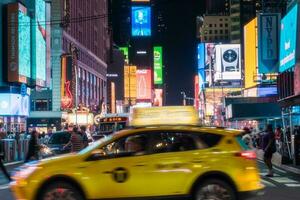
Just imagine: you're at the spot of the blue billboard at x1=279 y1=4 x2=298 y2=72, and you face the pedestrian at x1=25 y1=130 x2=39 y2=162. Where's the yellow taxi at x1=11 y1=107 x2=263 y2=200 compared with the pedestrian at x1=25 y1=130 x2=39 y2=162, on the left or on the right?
left

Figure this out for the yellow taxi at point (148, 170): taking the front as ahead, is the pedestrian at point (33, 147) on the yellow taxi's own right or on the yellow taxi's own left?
on the yellow taxi's own right

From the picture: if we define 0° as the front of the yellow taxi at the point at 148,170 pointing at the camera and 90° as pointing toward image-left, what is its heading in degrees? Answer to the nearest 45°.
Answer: approximately 90°

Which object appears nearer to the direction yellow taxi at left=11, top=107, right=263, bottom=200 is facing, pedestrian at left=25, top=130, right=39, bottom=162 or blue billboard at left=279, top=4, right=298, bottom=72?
the pedestrian

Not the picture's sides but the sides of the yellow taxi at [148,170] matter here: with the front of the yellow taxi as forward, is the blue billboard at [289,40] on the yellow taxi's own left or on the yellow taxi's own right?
on the yellow taxi's own right

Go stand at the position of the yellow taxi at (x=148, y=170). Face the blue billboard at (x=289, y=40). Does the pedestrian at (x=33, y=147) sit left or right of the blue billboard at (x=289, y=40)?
left
